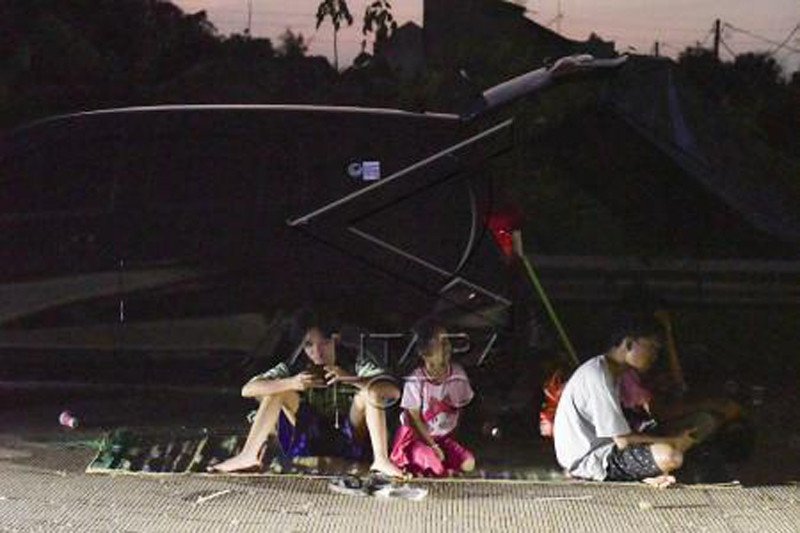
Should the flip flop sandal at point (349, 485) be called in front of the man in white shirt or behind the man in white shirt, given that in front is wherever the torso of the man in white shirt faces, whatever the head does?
behind

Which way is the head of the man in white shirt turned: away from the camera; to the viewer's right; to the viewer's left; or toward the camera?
to the viewer's right

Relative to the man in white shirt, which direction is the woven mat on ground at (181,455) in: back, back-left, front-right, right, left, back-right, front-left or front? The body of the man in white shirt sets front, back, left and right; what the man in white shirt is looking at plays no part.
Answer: back

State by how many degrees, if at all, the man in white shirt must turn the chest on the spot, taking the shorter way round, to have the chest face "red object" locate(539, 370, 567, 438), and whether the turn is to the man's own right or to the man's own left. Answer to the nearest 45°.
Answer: approximately 135° to the man's own left

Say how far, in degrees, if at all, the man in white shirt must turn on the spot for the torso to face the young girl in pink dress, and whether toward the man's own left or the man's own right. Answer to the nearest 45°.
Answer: approximately 180°

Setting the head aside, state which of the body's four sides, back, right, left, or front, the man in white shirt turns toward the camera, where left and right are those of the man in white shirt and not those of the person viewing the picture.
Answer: right
